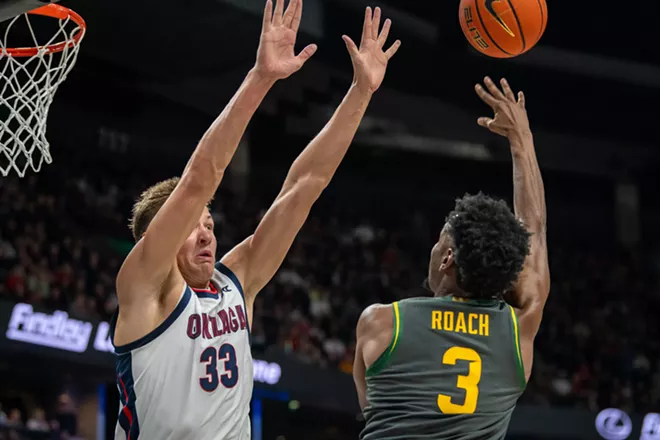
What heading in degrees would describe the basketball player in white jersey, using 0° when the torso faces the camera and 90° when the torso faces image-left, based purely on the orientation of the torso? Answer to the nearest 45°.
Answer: approximately 315°

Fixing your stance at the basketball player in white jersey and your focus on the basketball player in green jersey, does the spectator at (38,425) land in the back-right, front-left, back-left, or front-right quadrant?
back-left

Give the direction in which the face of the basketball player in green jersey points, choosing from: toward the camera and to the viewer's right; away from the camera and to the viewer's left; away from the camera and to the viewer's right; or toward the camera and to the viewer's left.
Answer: away from the camera and to the viewer's left

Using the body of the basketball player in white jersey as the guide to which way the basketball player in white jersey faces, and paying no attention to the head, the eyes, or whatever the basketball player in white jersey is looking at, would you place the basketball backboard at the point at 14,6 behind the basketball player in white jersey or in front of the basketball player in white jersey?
behind

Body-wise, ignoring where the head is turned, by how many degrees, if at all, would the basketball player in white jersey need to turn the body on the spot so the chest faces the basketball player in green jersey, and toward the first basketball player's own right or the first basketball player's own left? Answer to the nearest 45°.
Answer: approximately 45° to the first basketball player's own left

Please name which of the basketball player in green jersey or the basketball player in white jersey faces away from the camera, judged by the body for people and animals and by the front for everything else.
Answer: the basketball player in green jersey

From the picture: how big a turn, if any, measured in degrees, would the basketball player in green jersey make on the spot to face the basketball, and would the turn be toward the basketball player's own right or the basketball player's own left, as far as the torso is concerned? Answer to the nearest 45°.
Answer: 0° — they already face it

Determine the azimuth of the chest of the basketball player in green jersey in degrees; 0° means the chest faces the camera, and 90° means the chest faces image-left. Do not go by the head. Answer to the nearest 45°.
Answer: approximately 180°

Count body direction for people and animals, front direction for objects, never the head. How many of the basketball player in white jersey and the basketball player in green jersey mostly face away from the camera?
1

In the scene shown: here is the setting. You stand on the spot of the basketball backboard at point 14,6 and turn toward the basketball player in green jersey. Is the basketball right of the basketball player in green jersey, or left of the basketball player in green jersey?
left

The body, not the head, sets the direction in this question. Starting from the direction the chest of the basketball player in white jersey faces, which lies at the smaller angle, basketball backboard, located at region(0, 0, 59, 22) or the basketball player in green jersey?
the basketball player in green jersey

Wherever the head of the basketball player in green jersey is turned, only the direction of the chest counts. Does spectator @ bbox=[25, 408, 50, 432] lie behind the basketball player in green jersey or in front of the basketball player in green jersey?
in front

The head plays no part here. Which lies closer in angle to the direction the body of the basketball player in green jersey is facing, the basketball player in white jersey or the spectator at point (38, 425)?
the spectator
